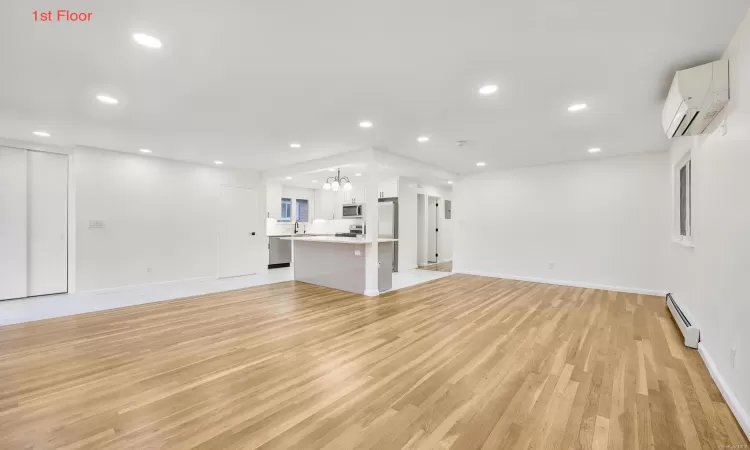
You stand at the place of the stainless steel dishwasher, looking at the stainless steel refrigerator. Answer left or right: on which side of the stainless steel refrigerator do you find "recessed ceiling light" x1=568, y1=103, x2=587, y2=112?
right

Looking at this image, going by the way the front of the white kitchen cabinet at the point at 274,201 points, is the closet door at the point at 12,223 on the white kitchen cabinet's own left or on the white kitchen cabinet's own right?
on the white kitchen cabinet's own right

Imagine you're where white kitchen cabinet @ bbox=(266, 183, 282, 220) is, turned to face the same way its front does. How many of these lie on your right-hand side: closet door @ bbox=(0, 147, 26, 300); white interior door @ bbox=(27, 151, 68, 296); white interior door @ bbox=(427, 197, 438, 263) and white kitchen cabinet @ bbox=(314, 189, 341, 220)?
2

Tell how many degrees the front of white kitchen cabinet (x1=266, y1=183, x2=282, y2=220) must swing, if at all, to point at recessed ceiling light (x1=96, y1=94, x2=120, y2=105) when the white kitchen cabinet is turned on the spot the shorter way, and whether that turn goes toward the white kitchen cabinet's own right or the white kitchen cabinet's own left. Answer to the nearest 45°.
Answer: approximately 45° to the white kitchen cabinet's own right

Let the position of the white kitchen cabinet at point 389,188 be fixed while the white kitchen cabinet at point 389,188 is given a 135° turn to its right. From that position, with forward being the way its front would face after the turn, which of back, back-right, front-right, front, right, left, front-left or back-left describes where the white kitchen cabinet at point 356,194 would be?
front-left

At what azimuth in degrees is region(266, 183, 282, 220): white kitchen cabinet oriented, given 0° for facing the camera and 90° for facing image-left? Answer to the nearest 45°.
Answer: approximately 315°

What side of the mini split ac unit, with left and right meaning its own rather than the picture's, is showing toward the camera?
left

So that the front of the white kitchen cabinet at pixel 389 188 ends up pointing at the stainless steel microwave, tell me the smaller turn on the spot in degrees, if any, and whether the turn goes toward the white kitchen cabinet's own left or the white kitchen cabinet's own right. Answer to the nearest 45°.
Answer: approximately 90° to the white kitchen cabinet's own right

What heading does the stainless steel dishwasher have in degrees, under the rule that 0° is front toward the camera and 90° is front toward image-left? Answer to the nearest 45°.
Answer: approximately 315°

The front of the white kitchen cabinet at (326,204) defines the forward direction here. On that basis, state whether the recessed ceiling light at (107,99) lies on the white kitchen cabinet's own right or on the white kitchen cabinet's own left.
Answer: on the white kitchen cabinet's own right
